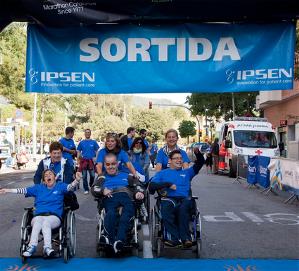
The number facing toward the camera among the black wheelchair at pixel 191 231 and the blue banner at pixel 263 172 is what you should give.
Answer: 2

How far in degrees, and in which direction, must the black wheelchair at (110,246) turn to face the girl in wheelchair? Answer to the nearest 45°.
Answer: approximately 90° to its right

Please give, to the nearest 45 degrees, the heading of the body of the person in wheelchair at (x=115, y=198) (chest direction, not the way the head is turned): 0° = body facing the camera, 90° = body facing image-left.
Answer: approximately 0°

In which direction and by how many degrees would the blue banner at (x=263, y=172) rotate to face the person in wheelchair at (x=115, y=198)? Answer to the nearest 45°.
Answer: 0° — it already faces them
